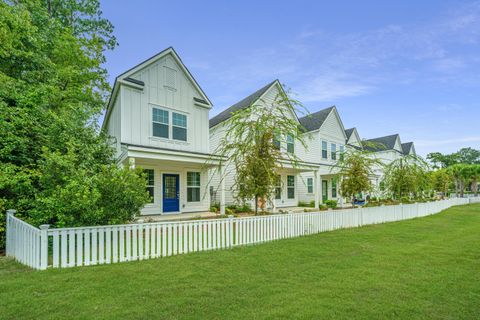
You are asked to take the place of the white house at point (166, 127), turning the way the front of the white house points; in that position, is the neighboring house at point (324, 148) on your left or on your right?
on your left

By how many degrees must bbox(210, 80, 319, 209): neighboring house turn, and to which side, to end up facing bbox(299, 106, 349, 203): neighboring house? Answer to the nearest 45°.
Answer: approximately 90° to its left
